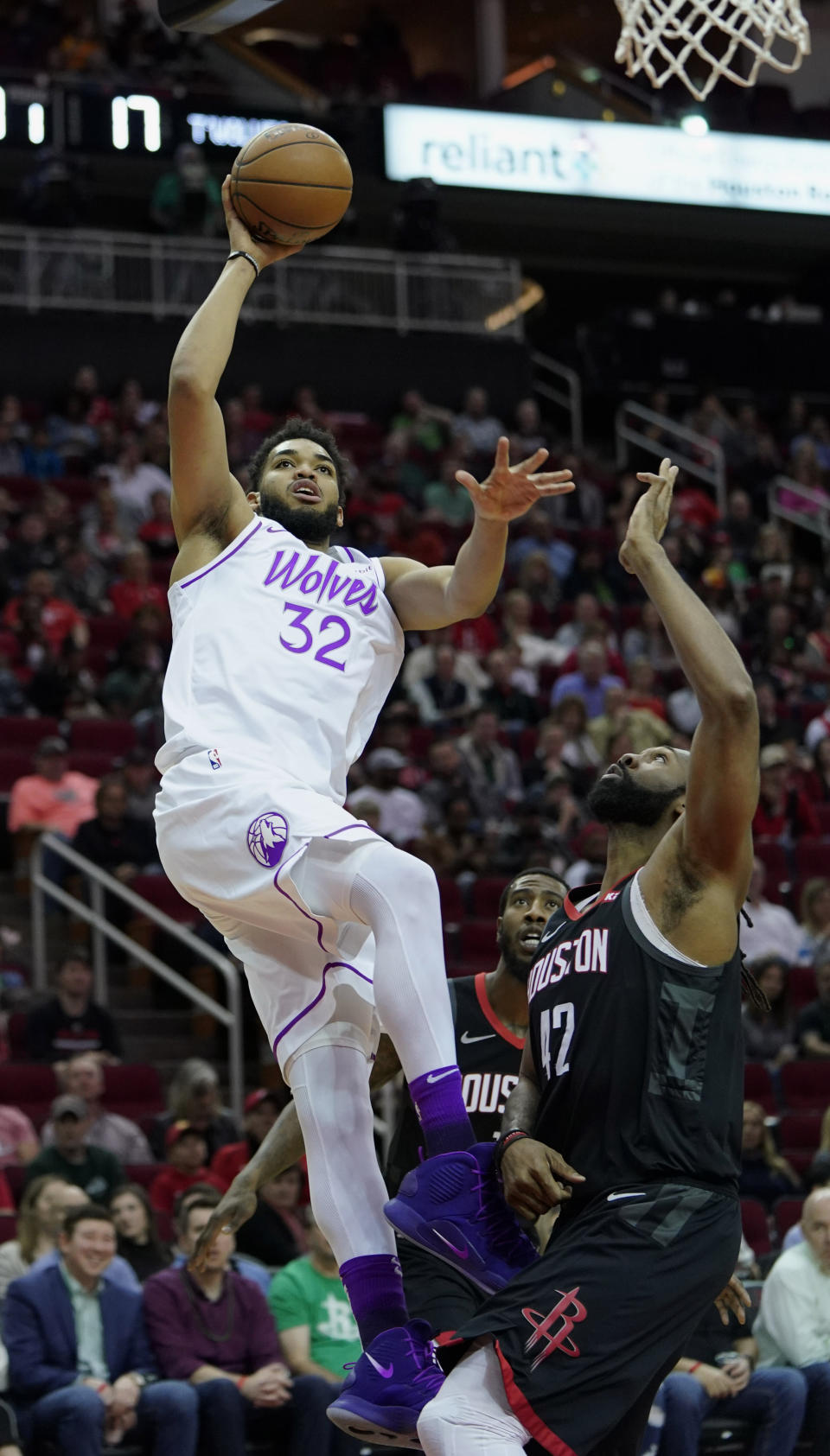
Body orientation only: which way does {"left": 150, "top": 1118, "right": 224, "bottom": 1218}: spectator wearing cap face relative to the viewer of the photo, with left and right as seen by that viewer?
facing the viewer

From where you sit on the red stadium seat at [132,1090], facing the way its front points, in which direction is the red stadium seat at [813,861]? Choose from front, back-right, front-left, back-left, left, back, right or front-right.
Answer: back-left

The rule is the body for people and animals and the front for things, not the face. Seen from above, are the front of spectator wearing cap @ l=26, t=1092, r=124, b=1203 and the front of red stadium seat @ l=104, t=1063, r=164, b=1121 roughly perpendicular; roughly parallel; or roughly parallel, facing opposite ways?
roughly parallel

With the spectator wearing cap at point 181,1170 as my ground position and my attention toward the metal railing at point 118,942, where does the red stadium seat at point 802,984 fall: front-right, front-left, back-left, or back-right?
front-right

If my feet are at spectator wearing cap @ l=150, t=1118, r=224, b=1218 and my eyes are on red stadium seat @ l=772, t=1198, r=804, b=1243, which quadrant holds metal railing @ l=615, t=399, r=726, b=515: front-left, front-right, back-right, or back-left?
front-left

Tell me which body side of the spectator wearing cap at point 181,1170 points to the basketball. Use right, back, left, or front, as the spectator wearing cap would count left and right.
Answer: front

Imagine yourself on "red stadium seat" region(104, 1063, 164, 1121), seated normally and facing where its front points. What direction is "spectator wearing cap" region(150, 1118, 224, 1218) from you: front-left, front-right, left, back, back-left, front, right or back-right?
front

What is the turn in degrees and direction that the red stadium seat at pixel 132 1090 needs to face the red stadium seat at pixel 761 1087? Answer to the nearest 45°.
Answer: approximately 90° to its left

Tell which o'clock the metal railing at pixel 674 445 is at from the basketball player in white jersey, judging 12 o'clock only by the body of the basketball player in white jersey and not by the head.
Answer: The metal railing is roughly at 8 o'clock from the basketball player in white jersey.

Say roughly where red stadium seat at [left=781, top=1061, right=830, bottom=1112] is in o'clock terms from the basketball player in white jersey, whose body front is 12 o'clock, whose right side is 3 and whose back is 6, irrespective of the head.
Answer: The red stadium seat is roughly at 8 o'clock from the basketball player in white jersey.

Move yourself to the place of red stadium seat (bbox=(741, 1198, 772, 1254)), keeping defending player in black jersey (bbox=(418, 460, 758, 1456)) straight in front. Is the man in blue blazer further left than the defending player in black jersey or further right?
right

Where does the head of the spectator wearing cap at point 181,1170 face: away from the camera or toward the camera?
toward the camera

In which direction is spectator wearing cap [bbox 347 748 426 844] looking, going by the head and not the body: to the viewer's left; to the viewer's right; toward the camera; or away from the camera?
toward the camera

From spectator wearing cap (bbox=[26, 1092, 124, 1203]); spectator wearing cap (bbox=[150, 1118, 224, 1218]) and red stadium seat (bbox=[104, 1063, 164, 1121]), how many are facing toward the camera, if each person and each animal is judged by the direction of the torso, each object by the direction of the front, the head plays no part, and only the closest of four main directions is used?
3

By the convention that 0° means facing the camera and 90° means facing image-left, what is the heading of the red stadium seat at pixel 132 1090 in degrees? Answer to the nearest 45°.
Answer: approximately 0°

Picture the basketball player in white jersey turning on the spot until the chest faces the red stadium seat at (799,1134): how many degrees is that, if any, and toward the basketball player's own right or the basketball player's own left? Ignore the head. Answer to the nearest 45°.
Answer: approximately 135° to the basketball player's own left

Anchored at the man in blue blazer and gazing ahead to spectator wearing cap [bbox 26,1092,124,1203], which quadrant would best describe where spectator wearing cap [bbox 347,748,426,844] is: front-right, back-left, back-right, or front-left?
front-right

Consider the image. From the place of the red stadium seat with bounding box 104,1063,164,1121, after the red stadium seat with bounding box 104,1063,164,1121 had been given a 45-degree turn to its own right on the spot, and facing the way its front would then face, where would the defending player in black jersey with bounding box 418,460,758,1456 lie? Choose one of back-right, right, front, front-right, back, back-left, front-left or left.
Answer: front-left

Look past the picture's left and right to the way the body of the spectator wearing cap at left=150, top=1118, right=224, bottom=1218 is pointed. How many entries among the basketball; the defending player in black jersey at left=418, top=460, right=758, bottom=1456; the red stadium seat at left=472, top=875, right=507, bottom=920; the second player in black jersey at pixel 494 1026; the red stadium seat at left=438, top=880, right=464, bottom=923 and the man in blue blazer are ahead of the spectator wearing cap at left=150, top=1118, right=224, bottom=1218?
4
